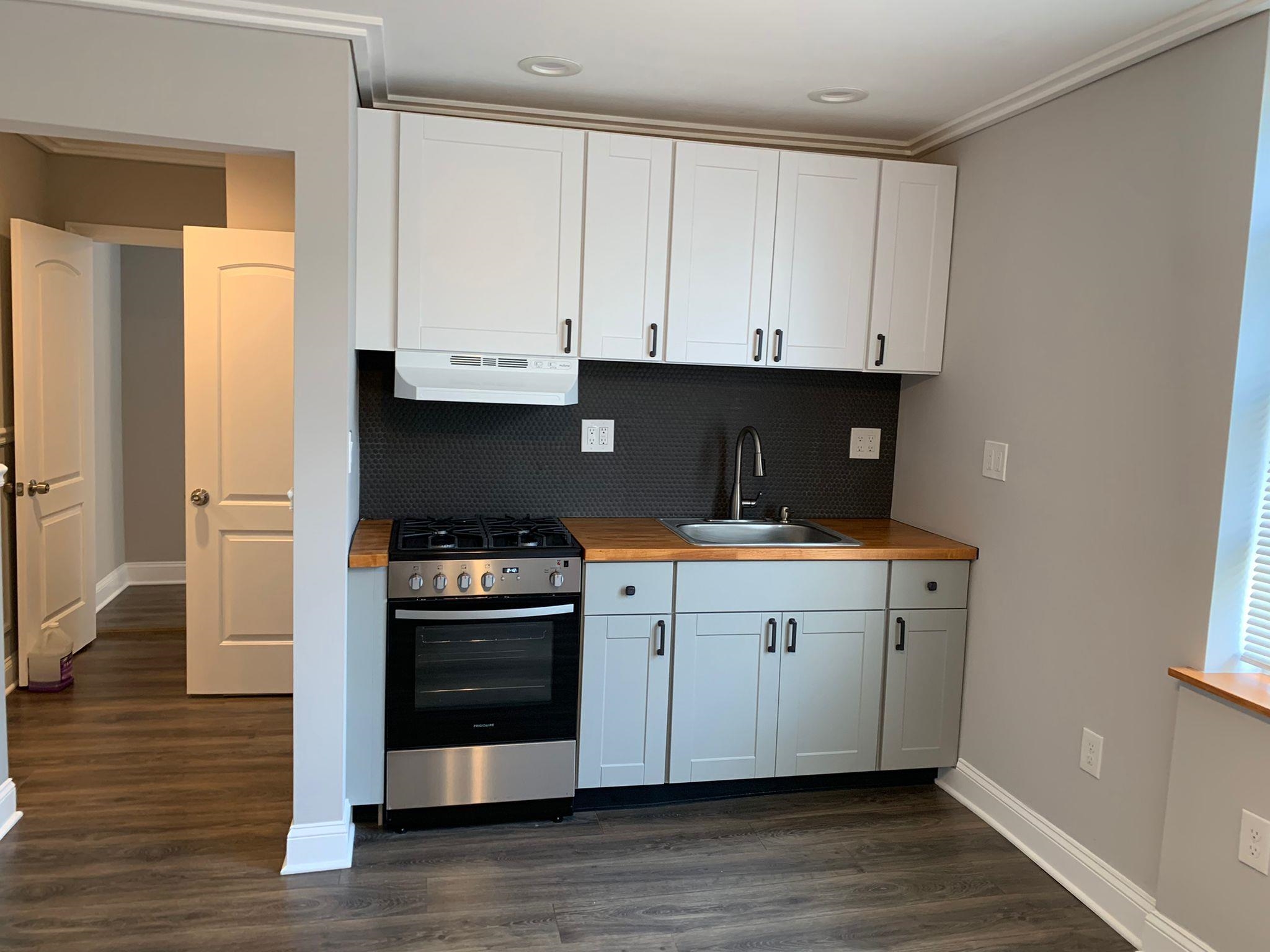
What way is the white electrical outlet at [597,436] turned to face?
toward the camera

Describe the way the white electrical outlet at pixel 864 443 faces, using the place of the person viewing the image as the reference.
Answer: facing the viewer

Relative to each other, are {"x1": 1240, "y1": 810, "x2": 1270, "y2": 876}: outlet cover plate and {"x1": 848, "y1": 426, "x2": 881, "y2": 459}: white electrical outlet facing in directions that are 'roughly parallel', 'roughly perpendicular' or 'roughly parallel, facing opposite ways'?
roughly perpendicular

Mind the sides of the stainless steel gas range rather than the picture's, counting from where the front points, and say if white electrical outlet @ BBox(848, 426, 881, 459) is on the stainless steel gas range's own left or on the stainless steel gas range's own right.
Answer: on the stainless steel gas range's own left

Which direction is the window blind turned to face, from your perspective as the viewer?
facing the viewer and to the left of the viewer

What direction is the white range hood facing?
toward the camera

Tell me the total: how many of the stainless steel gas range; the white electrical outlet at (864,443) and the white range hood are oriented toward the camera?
3

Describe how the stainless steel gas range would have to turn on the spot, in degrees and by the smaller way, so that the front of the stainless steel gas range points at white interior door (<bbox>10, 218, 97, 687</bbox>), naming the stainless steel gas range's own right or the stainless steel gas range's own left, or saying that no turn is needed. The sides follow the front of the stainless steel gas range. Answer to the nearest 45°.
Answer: approximately 135° to the stainless steel gas range's own right

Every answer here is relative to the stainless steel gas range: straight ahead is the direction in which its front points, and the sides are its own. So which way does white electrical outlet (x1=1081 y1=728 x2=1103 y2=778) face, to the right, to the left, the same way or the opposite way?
to the right

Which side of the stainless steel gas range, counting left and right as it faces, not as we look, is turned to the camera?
front

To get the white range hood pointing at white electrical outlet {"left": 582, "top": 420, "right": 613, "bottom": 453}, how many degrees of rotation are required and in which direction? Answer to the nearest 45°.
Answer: approximately 135° to its left

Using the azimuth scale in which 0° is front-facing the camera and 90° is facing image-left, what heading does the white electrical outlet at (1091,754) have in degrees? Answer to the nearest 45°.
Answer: approximately 45°

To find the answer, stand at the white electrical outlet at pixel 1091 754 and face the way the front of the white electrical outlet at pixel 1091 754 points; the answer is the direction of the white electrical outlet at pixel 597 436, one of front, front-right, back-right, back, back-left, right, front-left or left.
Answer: front-right

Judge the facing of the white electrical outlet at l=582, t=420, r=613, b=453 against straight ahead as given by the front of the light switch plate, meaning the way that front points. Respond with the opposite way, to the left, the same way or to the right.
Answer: to the left

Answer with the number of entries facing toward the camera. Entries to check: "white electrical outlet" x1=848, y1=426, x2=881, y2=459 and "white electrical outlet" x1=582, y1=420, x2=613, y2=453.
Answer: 2

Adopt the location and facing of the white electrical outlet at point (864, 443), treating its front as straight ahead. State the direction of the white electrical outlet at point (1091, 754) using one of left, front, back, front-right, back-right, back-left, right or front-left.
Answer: front-left

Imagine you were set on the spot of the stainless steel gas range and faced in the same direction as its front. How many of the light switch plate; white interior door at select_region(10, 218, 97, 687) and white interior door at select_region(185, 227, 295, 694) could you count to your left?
1

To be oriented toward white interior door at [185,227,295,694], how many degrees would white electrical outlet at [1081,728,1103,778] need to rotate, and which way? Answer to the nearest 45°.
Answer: approximately 45° to its right

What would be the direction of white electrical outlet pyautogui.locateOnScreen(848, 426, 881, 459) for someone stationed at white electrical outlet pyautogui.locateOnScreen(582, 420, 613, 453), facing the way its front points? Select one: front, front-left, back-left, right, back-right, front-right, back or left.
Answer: left

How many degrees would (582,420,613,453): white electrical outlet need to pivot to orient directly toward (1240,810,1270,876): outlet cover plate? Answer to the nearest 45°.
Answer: approximately 45° to its left
